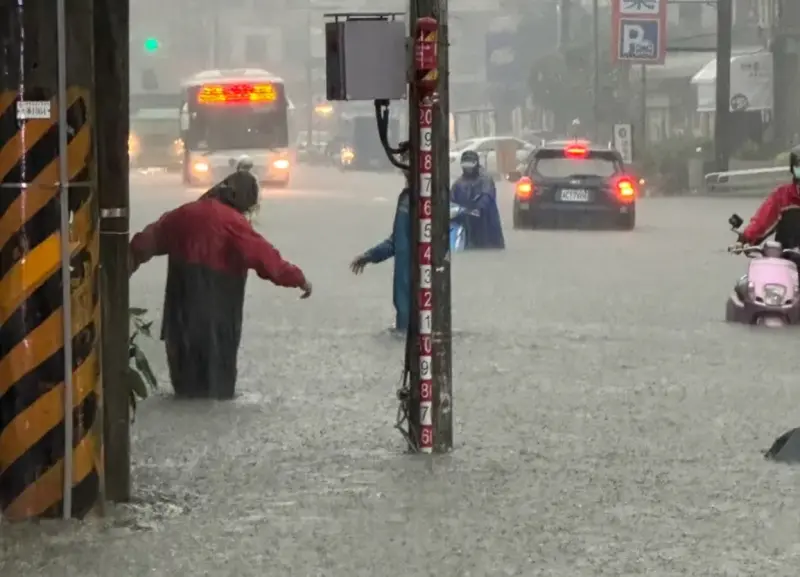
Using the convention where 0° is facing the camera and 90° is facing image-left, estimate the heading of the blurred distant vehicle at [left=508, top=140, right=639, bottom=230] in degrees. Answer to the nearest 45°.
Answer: approximately 180°

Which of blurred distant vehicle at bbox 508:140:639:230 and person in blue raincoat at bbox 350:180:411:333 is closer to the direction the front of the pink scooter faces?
the person in blue raincoat

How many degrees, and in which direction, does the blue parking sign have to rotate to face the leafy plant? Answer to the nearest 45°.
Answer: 0° — it already faces it

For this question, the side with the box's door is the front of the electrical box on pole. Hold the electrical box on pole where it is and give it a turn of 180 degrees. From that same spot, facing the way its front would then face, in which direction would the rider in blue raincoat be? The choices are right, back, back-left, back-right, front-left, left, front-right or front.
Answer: front-right

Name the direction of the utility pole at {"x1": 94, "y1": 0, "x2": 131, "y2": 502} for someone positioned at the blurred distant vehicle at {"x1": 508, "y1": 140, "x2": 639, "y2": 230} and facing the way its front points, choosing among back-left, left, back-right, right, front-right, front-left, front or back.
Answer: back
